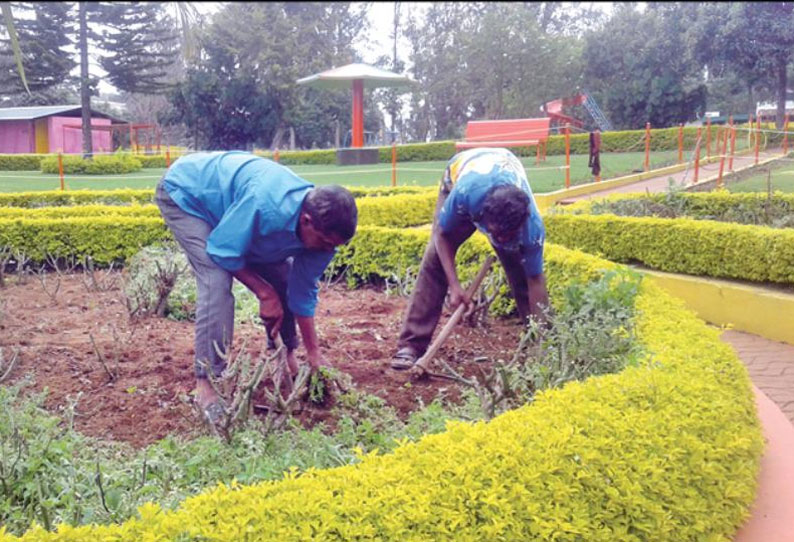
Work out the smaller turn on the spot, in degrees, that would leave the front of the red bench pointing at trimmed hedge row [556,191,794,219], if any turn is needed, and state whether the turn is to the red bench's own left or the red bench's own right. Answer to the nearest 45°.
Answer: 0° — it already faces it

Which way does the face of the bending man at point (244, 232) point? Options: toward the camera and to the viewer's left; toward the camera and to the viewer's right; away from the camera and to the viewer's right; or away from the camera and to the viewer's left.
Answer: toward the camera and to the viewer's right

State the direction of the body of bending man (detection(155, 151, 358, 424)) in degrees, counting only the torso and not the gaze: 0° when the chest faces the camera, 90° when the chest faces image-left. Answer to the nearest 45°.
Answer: approximately 315°

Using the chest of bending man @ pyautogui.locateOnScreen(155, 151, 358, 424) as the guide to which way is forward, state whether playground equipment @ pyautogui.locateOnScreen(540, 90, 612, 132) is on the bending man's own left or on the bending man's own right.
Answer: on the bending man's own left

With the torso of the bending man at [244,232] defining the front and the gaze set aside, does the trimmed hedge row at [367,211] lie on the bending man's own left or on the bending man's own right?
on the bending man's own left

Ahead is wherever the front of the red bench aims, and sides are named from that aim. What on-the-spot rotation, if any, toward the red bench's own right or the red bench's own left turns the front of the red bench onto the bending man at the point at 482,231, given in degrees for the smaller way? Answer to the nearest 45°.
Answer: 0° — it already faces them

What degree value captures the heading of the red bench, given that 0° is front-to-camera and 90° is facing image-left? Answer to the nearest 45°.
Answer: approximately 0°

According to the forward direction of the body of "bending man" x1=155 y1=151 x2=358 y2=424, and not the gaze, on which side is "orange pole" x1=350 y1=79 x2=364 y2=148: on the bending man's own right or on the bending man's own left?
on the bending man's own left
